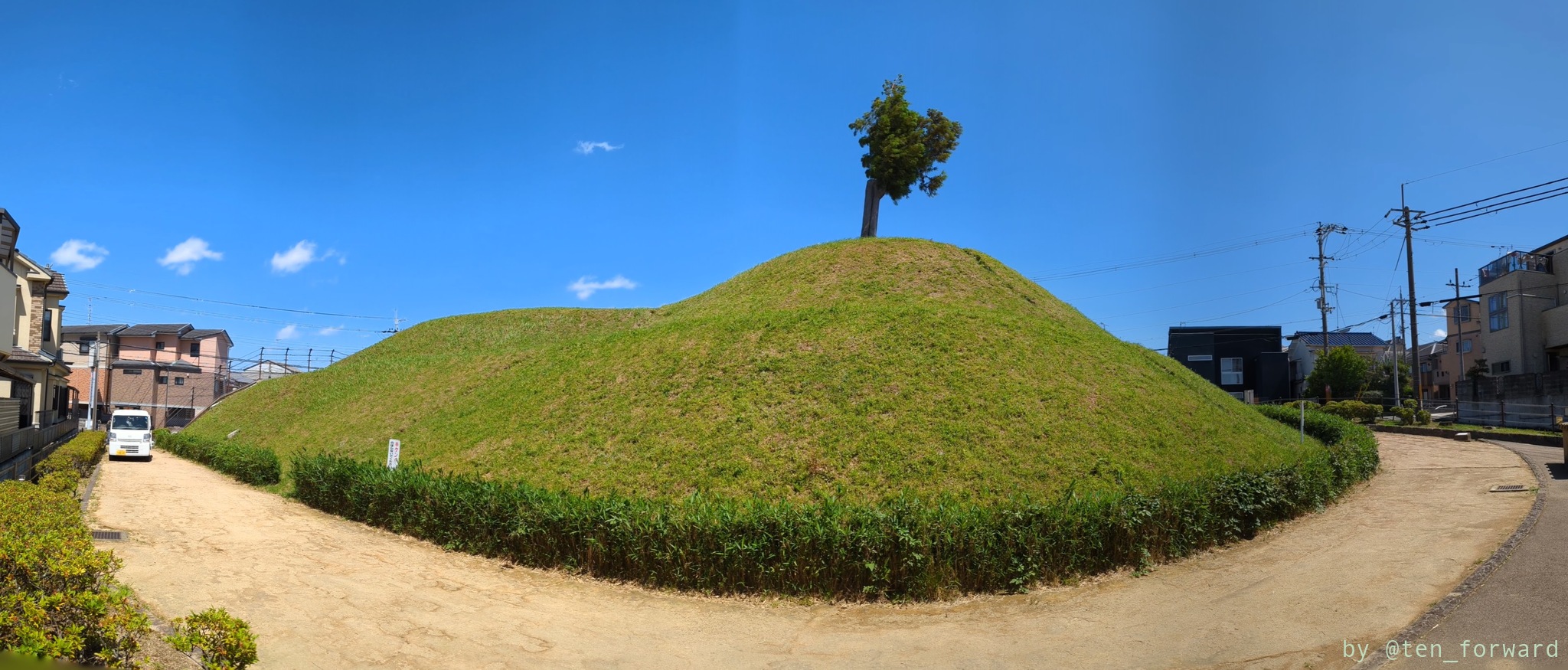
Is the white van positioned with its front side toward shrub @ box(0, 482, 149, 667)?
yes

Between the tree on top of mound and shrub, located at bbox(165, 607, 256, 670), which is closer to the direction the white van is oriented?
the shrub

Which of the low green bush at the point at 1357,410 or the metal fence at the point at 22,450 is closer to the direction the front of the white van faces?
the metal fence

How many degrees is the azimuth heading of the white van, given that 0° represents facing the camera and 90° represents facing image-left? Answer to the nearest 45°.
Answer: approximately 0°

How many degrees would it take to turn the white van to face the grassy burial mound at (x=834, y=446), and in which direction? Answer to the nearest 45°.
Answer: approximately 45° to its left
